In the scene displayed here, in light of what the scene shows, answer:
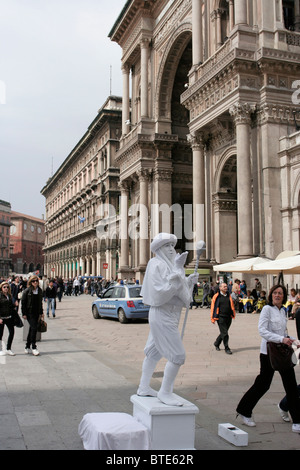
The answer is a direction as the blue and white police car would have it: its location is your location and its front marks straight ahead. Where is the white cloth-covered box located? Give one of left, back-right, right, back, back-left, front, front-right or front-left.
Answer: back-left

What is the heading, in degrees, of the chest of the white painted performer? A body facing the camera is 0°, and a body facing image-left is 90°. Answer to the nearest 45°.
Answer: approximately 315°

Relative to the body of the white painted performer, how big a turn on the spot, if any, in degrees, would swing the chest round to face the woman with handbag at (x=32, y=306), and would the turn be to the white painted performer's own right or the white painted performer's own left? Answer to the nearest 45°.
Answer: approximately 180°
